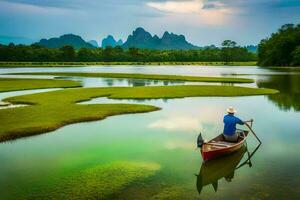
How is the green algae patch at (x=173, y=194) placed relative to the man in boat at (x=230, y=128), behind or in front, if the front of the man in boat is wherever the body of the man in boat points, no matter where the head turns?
behind

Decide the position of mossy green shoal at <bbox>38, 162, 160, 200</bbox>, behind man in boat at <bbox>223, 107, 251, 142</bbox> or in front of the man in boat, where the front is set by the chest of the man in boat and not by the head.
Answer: behind

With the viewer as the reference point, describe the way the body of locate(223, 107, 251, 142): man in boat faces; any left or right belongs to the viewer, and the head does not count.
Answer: facing away from the viewer and to the right of the viewer
